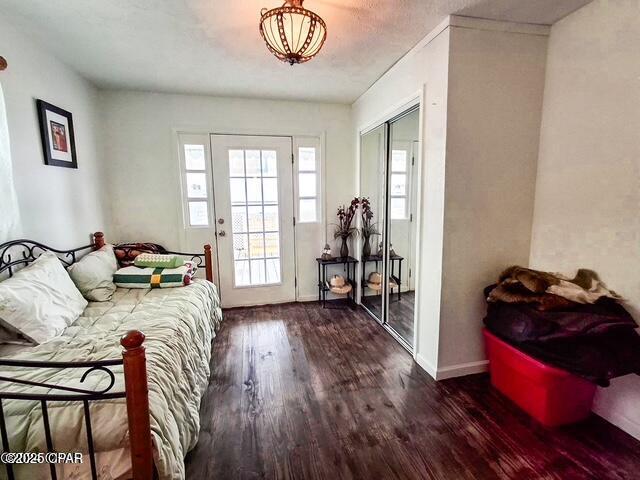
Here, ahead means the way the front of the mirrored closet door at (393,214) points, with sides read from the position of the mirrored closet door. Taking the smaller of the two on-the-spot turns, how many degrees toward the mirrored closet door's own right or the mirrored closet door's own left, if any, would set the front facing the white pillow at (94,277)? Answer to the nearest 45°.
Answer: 0° — it already faces it

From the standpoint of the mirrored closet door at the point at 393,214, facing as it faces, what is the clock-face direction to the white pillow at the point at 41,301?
The white pillow is roughly at 12 o'clock from the mirrored closet door.

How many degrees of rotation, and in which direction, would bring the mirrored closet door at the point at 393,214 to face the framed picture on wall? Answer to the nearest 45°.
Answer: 0° — it already faces it

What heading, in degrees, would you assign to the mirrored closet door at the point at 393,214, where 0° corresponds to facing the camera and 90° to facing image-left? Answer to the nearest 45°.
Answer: approximately 45°

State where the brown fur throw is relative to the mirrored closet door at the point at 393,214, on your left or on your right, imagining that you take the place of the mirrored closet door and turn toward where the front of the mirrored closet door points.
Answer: on your left
